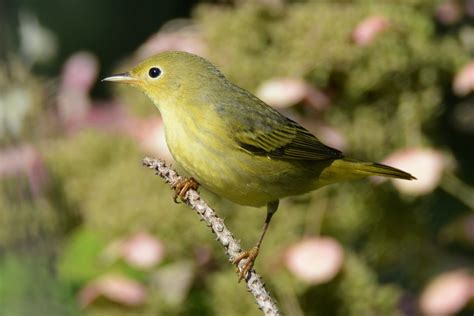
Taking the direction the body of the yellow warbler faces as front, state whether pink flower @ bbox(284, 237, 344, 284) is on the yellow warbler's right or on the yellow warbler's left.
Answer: on the yellow warbler's right

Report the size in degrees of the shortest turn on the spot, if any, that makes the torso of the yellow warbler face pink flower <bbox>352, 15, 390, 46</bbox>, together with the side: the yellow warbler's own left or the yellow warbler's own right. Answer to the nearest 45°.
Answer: approximately 135° to the yellow warbler's own right

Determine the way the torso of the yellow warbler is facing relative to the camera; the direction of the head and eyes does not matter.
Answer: to the viewer's left

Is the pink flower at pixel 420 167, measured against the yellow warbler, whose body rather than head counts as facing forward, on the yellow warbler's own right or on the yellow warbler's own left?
on the yellow warbler's own right

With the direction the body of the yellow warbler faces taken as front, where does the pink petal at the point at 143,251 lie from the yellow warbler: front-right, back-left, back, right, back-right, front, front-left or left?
front-right
